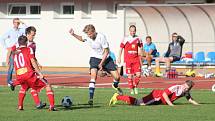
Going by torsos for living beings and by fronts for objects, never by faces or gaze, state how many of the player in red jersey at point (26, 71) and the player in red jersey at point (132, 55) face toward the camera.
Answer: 1

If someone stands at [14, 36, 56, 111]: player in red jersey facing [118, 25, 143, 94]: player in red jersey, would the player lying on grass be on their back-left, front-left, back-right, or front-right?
front-right

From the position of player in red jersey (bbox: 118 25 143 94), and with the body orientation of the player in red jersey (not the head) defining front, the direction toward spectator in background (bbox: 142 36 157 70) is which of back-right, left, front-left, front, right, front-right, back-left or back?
back

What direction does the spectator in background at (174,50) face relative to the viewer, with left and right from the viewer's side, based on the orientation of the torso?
facing the viewer and to the left of the viewer

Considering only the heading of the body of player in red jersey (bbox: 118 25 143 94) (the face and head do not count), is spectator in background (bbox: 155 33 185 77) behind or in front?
behind

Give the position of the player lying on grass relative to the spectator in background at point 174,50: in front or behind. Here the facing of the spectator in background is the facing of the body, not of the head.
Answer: in front

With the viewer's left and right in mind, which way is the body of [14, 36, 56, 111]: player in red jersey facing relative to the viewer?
facing away from the viewer and to the right of the viewer

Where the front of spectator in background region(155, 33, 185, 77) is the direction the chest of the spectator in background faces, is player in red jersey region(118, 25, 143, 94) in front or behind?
in front

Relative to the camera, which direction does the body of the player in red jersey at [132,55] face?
toward the camera

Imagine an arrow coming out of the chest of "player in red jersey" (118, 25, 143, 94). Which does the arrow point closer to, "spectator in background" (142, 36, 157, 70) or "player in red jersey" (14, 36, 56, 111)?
the player in red jersey

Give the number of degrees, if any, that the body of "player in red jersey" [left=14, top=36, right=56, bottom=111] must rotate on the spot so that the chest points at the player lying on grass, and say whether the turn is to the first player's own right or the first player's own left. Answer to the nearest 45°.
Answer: approximately 45° to the first player's own right
